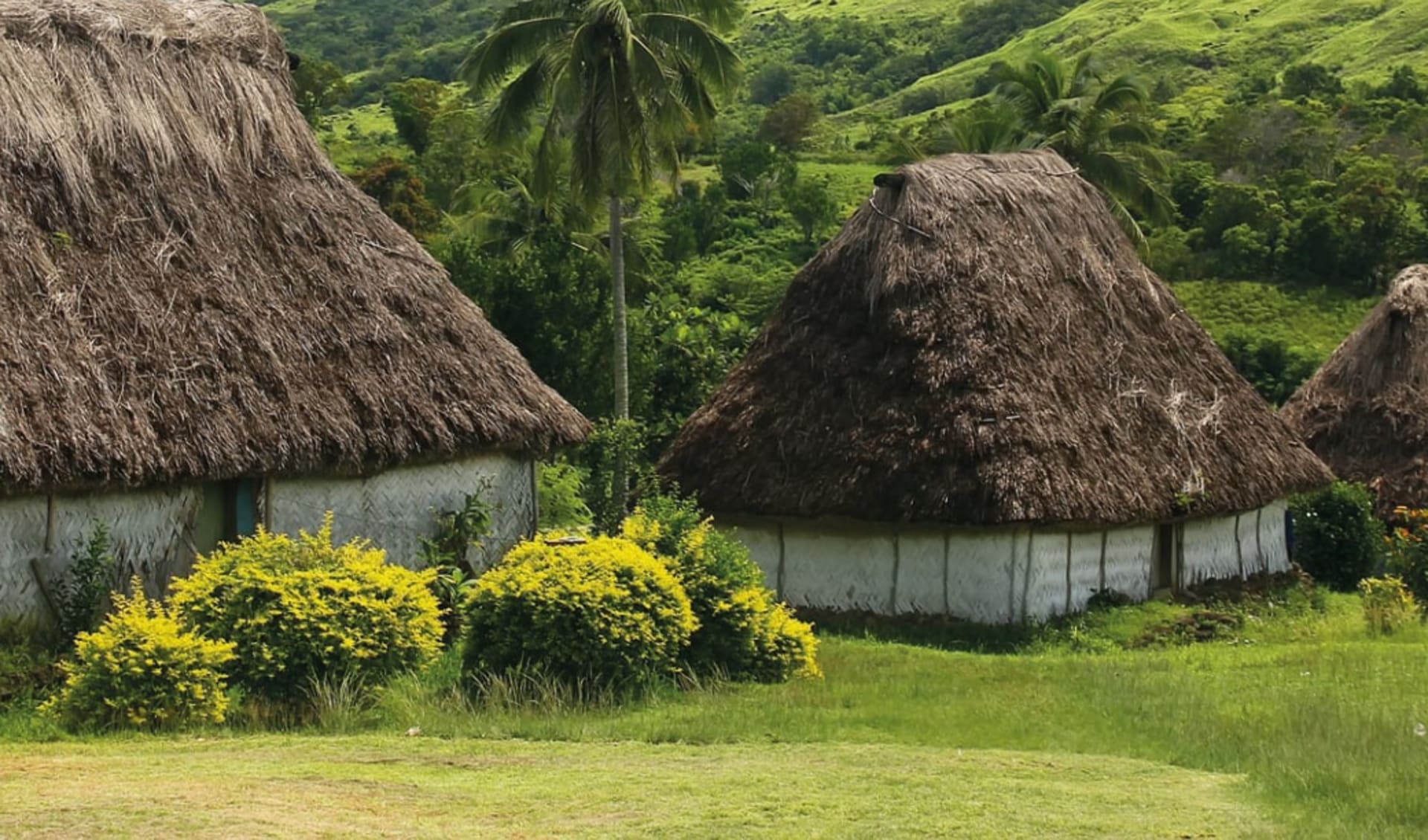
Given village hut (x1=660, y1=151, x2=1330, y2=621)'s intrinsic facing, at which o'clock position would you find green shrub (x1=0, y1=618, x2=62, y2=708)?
The green shrub is roughly at 3 o'clock from the village hut.

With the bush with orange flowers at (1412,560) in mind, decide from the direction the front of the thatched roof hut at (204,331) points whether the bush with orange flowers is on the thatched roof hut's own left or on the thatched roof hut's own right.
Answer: on the thatched roof hut's own left

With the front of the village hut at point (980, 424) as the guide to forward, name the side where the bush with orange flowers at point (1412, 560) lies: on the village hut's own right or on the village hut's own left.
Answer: on the village hut's own left

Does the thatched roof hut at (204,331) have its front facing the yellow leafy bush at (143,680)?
yes

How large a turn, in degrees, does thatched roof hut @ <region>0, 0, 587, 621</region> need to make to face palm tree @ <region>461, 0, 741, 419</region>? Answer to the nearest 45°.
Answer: approximately 135° to its left

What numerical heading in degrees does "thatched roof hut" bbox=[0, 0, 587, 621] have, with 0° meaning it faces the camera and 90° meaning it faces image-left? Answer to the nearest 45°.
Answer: approximately 0°

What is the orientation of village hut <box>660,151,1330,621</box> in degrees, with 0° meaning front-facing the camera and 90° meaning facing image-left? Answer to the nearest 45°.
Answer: approximately 315°

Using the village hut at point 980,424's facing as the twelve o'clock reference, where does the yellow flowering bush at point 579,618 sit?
The yellow flowering bush is roughly at 2 o'clock from the village hut.

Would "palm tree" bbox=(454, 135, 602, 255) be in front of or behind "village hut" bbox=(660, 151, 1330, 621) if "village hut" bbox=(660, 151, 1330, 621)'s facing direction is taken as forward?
behind

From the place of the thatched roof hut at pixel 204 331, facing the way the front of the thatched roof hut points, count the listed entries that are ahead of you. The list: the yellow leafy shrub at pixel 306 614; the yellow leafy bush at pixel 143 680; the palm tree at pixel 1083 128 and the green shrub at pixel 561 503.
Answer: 2

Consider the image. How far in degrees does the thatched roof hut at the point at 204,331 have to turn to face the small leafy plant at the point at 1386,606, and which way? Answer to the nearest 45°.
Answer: approximately 90° to its left

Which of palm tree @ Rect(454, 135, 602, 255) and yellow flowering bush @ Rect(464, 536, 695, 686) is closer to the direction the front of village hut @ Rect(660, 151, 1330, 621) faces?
the yellow flowering bush
